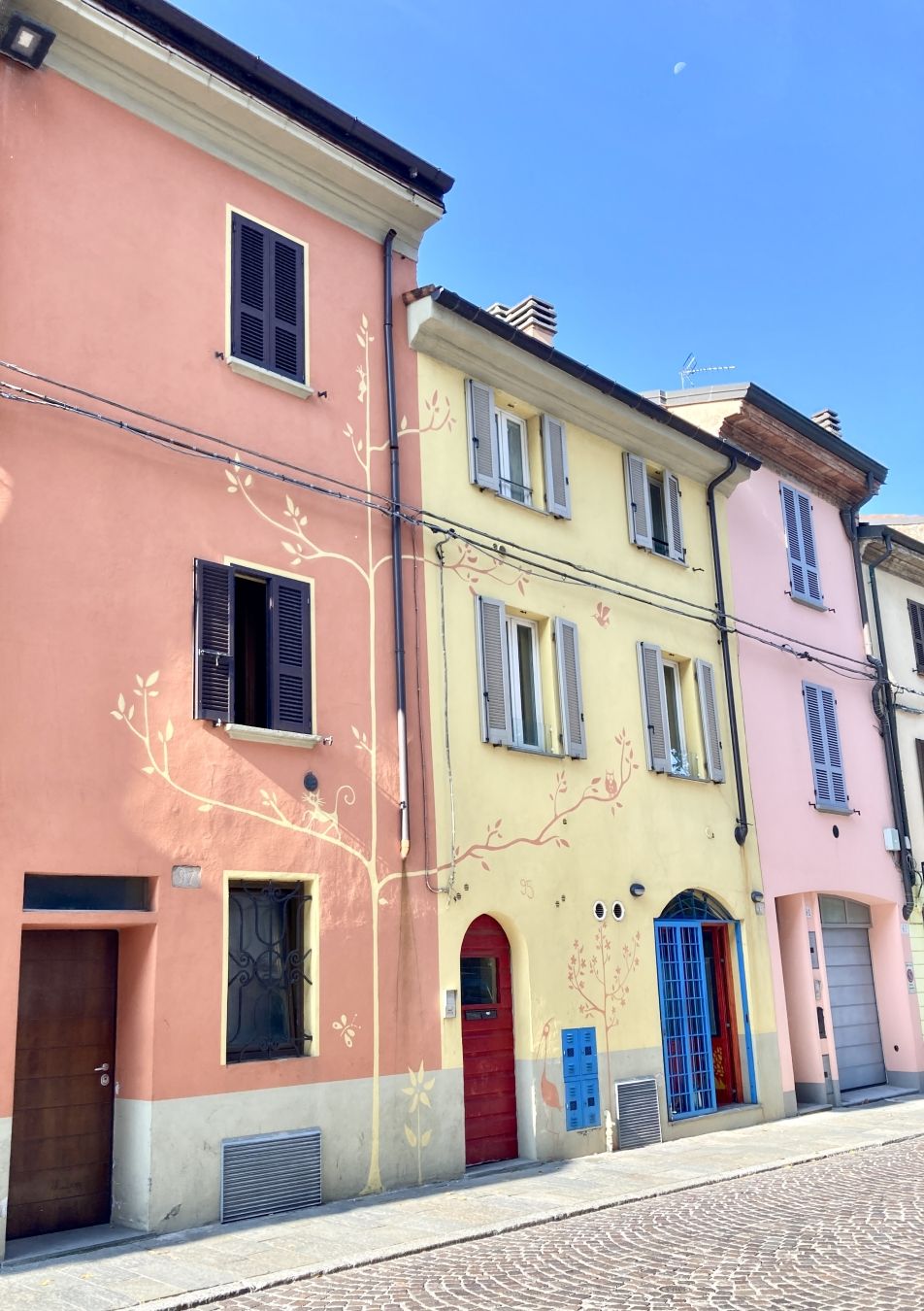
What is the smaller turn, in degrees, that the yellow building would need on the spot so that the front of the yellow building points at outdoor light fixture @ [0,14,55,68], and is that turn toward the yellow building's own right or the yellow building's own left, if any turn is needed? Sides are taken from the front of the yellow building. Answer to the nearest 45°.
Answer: approximately 90° to the yellow building's own right

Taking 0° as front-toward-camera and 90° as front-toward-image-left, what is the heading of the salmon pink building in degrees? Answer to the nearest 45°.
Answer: approximately 315°

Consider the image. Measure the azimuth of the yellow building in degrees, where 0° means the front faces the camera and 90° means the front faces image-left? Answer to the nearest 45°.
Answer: approximately 315°

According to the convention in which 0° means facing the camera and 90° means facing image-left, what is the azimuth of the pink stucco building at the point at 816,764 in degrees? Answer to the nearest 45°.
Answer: approximately 315°

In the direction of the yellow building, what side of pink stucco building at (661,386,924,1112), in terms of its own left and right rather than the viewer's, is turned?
right

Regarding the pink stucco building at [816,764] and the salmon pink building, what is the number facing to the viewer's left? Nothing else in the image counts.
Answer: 0

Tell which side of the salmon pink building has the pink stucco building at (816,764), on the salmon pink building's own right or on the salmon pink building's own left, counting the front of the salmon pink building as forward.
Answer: on the salmon pink building's own left

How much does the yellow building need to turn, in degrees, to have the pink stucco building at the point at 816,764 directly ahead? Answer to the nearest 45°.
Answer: approximately 90° to its left

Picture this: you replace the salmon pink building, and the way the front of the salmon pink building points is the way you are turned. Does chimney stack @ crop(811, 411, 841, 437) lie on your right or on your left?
on your left

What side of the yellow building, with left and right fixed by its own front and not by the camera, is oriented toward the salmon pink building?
right

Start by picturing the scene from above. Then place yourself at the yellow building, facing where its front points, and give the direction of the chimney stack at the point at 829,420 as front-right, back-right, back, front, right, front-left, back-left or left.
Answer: left
